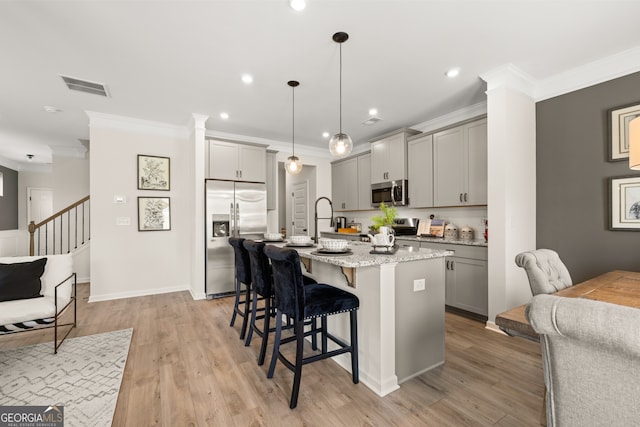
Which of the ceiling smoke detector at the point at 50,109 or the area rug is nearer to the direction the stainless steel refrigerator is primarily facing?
the area rug

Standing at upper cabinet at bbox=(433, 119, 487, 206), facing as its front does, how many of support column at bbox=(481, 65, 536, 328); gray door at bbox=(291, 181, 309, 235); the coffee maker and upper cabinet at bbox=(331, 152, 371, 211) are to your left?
1

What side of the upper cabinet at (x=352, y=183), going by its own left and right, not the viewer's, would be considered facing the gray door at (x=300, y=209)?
right

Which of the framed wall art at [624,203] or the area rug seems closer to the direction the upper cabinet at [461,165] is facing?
the area rug

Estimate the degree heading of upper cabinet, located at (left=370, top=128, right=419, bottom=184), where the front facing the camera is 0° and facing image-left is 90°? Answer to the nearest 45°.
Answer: approximately 45°

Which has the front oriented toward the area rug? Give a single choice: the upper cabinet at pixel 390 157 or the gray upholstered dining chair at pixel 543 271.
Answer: the upper cabinet

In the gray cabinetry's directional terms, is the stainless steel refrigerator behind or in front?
in front

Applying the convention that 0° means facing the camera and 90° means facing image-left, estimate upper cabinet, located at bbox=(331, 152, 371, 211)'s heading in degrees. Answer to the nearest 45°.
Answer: approximately 45°

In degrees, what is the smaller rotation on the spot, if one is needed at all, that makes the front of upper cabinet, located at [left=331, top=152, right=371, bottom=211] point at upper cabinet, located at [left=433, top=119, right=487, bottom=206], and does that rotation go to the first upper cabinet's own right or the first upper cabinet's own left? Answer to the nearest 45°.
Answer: approximately 90° to the first upper cabinet's own left
